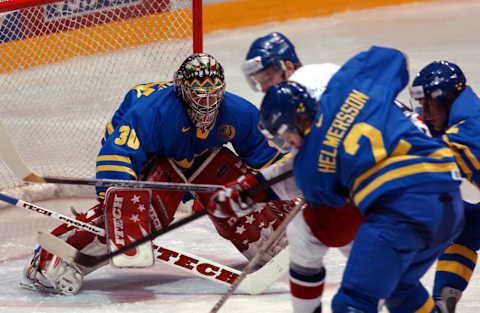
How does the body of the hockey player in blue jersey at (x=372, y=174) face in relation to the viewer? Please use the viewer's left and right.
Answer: facing away from the viewer and to the left of the viewer

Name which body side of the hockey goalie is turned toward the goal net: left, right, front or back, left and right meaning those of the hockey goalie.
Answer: back

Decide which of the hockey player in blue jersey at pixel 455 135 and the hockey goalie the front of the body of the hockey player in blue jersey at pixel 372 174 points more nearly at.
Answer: the hockey goalie

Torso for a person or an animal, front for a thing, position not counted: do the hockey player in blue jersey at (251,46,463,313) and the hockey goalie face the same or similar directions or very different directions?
very different directions

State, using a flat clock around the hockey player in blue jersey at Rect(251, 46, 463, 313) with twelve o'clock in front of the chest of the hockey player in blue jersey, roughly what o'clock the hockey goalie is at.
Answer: The hockey goalie is roughly at 12 o'clock from the hockey player in blue jersey.

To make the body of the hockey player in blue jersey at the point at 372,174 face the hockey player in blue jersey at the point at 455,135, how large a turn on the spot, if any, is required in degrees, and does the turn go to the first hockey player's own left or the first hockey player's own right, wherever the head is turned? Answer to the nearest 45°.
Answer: approximately 90° to the first hockey player's own right

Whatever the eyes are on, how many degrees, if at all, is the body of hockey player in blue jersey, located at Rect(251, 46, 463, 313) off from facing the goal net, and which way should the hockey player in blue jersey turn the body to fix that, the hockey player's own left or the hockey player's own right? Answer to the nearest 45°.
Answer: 0° — they already face it

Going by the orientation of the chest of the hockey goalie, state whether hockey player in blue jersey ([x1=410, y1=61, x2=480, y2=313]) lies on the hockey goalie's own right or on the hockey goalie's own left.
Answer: on the hockey goalie's own left

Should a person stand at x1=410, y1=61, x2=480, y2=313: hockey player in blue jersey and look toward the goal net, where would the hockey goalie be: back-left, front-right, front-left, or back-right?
front-left

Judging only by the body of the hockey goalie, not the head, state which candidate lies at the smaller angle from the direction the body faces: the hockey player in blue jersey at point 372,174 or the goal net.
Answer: the hockey player in blue jersey

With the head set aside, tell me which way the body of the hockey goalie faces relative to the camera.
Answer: toward the camera

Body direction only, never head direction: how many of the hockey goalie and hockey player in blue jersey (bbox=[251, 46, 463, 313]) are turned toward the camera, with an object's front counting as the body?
1

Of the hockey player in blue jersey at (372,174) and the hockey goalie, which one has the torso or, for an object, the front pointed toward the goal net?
the hockey player in blue jersey
